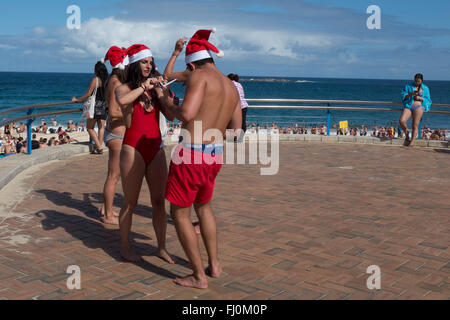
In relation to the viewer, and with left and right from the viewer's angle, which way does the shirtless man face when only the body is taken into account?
facing away from the viewer and to the left of the viewer

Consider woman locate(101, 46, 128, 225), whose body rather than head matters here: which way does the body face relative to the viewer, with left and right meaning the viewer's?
facing to the right of the viewer

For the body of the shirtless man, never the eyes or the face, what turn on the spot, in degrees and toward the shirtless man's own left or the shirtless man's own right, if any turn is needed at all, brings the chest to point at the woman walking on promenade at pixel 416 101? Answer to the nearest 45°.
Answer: approximately 90° to the shirtless man's own right

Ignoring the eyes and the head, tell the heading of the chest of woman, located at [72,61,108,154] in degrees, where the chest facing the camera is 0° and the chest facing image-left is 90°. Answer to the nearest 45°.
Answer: approximately 135°

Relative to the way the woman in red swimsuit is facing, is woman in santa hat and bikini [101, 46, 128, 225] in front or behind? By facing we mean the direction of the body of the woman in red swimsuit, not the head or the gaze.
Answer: behind

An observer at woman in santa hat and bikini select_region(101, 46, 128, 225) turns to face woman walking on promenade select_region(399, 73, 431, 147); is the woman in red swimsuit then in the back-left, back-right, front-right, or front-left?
back-right

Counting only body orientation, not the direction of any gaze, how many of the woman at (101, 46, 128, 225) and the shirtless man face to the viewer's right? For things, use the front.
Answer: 1

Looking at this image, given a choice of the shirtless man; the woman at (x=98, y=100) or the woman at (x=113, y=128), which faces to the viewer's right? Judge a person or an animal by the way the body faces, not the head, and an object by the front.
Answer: the woman at (x=113, y=128)

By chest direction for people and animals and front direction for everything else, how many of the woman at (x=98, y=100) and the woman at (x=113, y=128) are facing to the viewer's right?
1

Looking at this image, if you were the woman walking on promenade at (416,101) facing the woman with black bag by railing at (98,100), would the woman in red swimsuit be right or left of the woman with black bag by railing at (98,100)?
left

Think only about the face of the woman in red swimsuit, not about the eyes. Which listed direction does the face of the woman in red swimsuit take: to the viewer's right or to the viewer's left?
to the viewer's right
